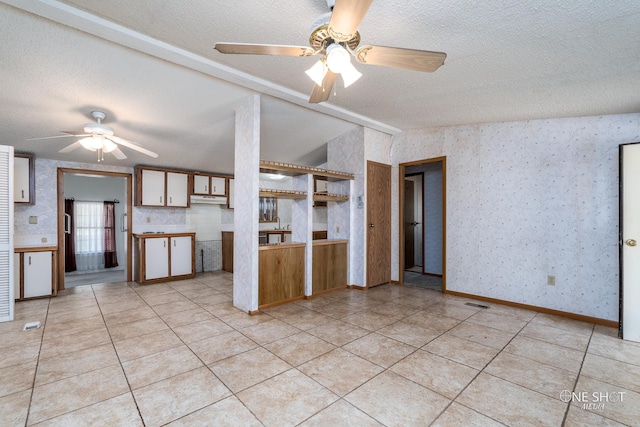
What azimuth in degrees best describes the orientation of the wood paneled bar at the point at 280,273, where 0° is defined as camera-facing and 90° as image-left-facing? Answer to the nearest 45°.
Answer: approximately 315°

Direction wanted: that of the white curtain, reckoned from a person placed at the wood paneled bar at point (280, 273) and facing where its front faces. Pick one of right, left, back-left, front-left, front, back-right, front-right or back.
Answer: back

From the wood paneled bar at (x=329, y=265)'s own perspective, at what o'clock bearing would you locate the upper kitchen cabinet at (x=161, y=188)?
The upper kitchen cabinet is roughly at 5 o'clock from the wood paneled bar.

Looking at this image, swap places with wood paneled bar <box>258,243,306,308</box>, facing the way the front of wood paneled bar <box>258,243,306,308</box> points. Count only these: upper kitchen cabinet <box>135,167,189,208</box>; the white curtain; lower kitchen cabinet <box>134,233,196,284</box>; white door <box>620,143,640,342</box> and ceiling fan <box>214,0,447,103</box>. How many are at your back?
3

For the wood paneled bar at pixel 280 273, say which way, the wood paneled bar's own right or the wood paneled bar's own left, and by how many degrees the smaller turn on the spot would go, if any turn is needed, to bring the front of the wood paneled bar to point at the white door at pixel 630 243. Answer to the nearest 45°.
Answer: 0° — it already faces it

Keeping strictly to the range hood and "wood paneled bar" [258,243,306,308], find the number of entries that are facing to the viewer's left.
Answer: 0

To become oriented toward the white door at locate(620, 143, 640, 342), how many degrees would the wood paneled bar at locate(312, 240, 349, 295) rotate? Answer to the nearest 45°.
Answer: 0° — it already faces it

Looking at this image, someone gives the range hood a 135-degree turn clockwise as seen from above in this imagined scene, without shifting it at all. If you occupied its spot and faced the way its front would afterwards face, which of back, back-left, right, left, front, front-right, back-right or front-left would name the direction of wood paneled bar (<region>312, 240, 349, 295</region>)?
back

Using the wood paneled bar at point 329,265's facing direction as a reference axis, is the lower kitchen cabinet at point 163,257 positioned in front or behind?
behind

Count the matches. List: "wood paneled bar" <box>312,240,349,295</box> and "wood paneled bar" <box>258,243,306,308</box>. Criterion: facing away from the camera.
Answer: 0
